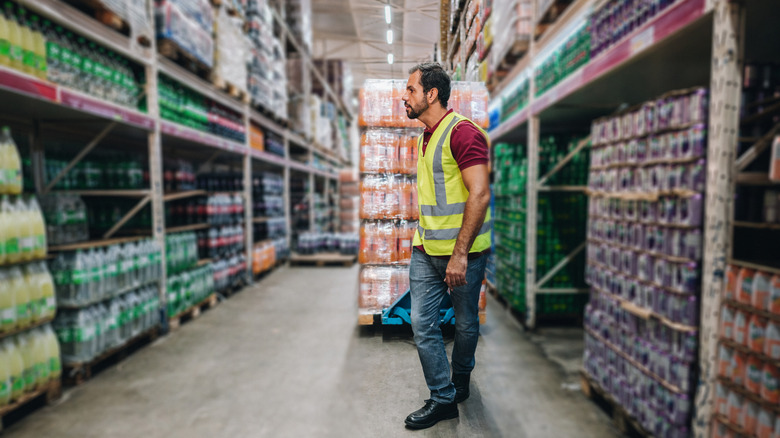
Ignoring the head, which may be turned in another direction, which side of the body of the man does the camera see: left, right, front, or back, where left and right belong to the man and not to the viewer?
left

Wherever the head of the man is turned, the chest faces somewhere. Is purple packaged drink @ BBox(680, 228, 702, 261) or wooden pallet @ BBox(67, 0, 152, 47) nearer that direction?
the wooden pallet

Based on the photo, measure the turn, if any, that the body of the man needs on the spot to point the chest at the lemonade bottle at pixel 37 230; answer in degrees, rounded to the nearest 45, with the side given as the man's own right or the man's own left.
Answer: approximately 45° to the man's own right

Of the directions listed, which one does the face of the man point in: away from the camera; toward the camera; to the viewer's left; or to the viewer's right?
to the viewer's left

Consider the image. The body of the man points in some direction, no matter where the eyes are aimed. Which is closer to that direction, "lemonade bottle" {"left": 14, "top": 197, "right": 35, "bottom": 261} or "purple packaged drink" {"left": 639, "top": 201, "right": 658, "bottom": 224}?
the lemonade bottle

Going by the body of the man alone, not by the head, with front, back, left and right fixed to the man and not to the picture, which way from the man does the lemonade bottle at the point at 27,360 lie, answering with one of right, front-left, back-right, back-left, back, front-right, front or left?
front-right

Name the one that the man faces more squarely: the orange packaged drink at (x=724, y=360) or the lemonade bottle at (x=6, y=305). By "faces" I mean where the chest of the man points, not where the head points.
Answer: the lemonade bottle

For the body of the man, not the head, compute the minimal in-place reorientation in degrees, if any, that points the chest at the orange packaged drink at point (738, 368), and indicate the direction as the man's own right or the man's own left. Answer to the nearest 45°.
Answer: approximately 90° to the man's own left
